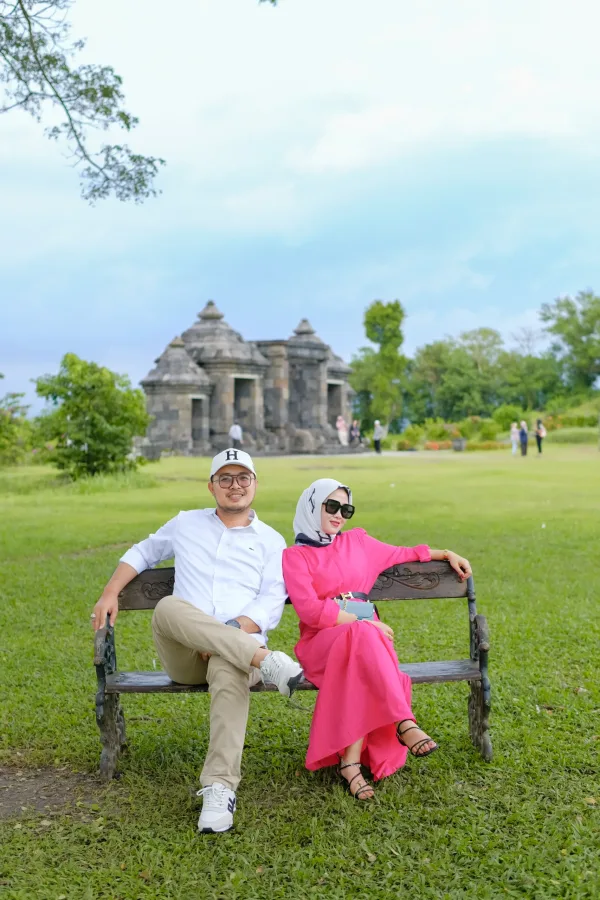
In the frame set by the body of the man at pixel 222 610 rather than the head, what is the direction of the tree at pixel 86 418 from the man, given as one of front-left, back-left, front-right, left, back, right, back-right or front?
back

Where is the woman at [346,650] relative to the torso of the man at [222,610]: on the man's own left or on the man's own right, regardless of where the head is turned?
on the man's own left

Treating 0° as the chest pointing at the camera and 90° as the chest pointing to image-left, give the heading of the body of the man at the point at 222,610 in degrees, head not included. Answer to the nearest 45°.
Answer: approximately 0°

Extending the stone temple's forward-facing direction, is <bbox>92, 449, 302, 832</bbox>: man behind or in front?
in front

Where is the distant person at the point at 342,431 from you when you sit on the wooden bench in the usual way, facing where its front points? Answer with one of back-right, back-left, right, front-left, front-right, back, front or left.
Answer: back

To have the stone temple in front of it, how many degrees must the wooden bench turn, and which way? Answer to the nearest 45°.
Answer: approximately 180°

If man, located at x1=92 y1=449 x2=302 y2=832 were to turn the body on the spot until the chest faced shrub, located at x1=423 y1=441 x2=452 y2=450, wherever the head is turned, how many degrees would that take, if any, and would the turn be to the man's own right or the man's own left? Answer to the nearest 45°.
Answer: approximately 180°

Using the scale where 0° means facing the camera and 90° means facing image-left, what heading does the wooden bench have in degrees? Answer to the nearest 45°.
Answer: approximately 0°

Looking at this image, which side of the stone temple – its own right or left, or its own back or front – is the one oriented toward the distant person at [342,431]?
left

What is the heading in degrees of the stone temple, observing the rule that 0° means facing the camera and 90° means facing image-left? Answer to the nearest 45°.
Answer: approximately 315°

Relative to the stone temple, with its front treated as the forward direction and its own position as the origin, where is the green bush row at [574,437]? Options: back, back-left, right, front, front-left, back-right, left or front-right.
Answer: front-left

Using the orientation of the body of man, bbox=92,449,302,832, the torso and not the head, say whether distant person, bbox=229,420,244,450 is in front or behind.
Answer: behind

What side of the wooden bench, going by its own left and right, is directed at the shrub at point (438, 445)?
back

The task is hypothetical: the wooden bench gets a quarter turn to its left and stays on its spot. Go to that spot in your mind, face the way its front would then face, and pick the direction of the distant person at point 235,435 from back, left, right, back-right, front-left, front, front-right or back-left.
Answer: left
